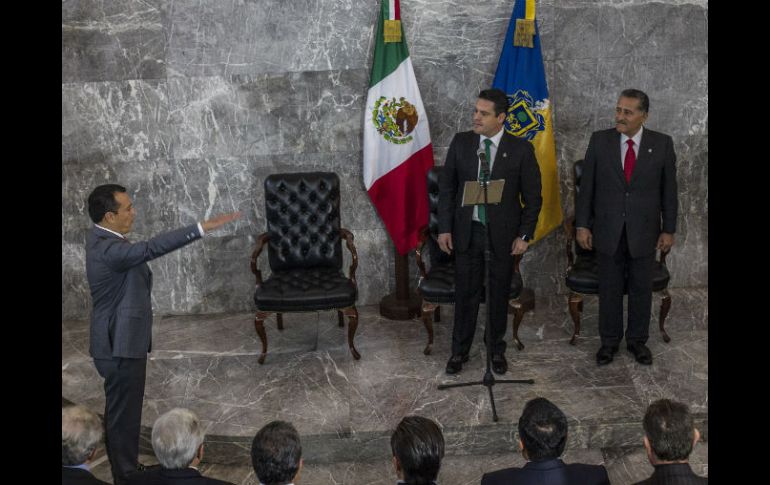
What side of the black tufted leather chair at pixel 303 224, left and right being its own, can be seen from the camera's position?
front

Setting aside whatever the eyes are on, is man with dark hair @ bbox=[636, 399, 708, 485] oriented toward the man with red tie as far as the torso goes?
yes

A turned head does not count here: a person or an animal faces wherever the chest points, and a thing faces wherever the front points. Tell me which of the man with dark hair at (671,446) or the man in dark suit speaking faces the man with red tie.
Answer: the man with dark hair

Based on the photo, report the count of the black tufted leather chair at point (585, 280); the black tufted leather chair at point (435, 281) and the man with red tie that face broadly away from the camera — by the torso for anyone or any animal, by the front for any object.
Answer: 0

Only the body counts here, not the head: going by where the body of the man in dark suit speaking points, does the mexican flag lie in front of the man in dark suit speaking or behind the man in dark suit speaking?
behind

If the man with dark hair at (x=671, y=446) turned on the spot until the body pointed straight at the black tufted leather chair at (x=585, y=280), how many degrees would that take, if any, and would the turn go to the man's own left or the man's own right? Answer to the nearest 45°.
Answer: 0° — they already face it

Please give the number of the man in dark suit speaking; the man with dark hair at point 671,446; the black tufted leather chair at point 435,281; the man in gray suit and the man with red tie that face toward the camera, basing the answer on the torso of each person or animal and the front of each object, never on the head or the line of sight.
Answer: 3

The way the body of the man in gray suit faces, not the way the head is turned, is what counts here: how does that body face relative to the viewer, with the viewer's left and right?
facing to the right of the viewer

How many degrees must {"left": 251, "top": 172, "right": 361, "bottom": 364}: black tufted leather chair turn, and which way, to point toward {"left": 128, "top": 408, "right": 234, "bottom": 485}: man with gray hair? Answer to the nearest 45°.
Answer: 0° — it already faces them

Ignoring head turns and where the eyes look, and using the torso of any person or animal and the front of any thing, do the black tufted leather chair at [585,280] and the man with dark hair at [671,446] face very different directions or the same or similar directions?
very different directions

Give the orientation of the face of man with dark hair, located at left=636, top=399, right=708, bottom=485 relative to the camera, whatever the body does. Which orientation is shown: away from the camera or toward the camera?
away from the camera

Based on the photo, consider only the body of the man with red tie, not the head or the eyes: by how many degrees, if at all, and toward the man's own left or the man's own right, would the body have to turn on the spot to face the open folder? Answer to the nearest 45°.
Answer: approximately 45° to the man's own right

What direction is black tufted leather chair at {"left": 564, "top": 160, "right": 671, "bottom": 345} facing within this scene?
toward the camera
